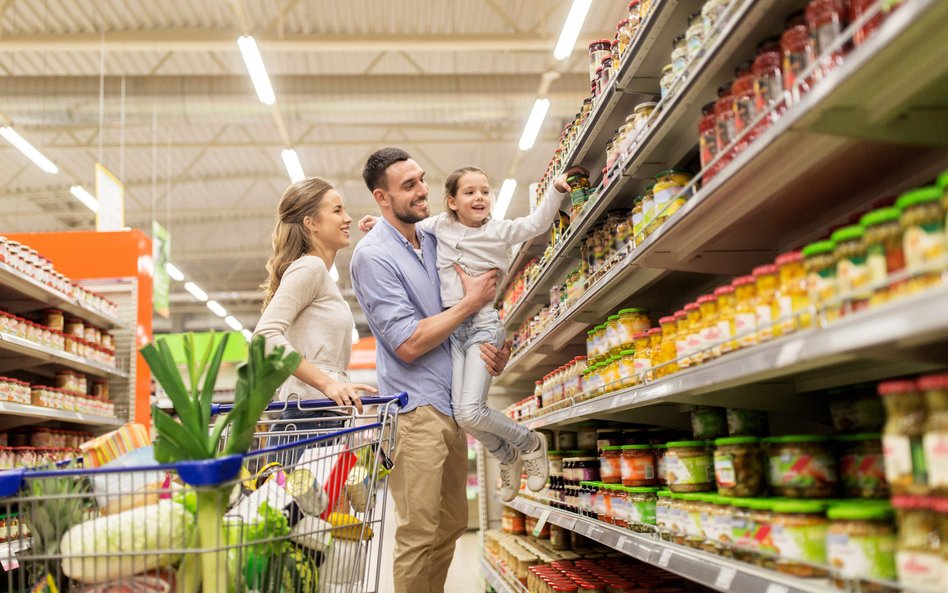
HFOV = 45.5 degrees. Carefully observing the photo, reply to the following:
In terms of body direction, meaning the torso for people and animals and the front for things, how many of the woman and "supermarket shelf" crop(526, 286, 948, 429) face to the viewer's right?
1

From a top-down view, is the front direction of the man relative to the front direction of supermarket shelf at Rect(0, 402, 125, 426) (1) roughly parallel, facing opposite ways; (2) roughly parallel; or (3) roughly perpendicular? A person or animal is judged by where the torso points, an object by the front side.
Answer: roughly parallel

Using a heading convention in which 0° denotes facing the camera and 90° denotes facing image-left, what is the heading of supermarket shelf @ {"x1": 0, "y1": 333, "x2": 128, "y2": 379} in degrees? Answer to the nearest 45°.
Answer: approximately 315°

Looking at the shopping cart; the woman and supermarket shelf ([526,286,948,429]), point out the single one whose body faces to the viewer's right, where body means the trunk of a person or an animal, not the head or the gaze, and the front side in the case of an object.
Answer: the woman

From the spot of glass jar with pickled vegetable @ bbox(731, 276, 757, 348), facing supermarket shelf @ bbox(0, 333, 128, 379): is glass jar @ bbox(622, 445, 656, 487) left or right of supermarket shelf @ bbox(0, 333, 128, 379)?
right

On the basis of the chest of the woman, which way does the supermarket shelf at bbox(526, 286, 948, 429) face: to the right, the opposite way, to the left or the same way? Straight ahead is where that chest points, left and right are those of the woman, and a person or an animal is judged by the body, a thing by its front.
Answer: the opposite way

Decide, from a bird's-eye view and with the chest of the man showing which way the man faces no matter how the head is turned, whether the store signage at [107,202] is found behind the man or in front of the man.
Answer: behind

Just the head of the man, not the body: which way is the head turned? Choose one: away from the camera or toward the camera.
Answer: toward the camera

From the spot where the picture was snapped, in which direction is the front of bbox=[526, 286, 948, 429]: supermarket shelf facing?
facing the viewer and to the left of the viewer

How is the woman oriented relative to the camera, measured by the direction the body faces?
to the viewer's right

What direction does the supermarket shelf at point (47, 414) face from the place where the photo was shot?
facing the viewer and to the right of the viewer

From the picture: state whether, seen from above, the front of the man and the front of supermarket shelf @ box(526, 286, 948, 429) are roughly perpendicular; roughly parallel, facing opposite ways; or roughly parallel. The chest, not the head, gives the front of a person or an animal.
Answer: roughly perpendicular

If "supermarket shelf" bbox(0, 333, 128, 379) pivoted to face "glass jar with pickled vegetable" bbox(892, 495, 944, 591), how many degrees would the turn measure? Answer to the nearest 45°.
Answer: approximately 45° to its right

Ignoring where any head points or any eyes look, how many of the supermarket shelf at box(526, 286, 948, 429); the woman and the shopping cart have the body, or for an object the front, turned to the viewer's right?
1

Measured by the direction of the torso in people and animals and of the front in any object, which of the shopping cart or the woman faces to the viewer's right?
the woman

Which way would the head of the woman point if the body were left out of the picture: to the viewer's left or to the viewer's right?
to the viewer's right
